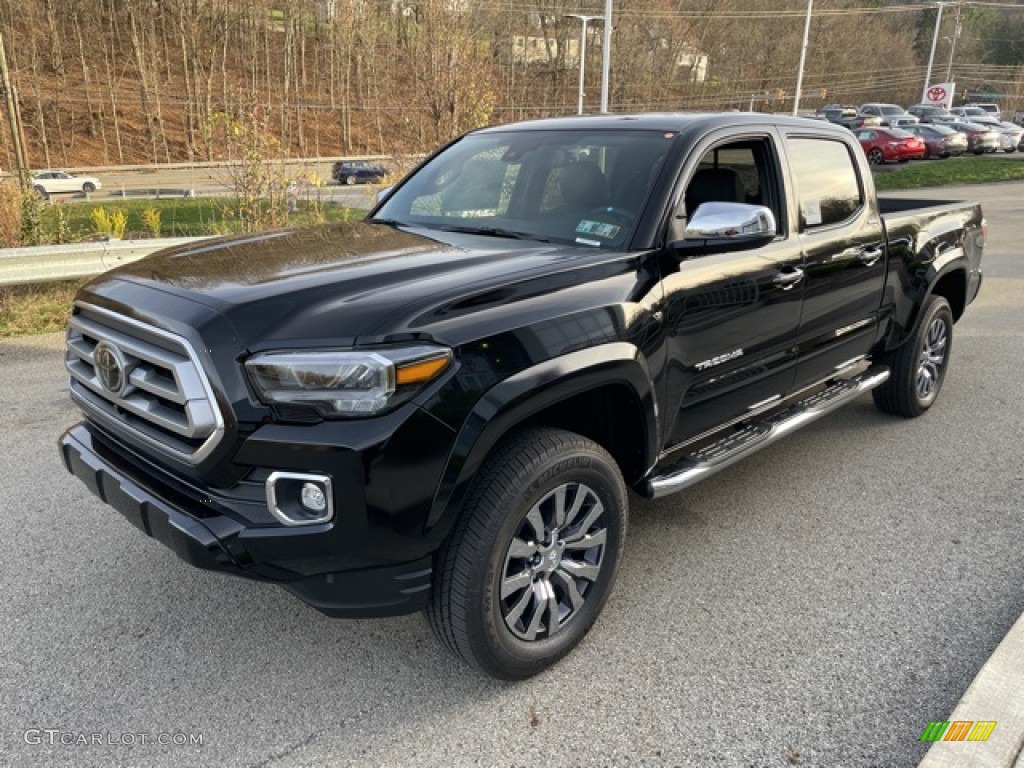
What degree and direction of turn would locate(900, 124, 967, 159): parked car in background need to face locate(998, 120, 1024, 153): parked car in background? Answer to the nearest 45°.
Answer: approximately 90° to its left

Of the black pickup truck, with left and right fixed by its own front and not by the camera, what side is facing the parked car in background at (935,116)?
back

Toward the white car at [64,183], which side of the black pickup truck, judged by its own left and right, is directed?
right

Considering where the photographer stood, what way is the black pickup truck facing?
facing the viewer and to the left of the viewer

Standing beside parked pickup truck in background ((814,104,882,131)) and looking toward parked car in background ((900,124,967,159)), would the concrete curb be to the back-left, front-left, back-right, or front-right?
front-right
